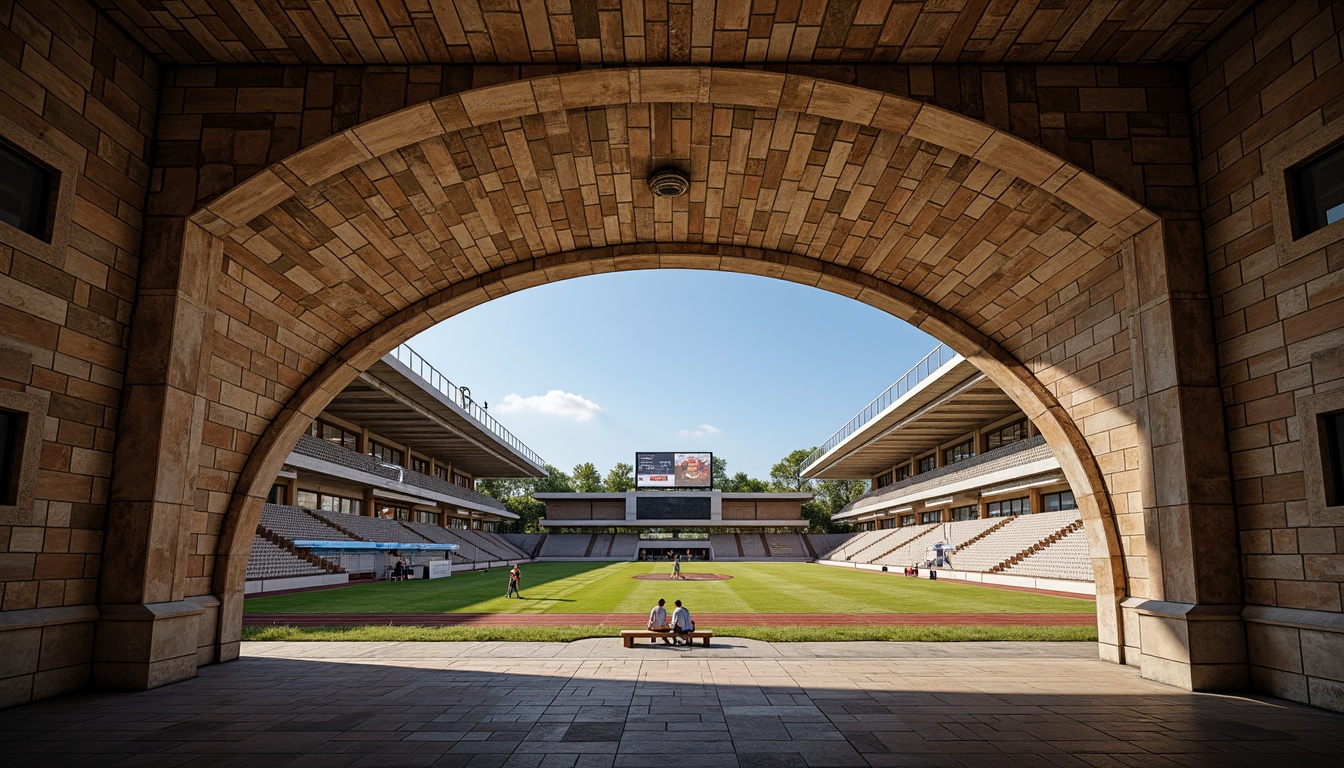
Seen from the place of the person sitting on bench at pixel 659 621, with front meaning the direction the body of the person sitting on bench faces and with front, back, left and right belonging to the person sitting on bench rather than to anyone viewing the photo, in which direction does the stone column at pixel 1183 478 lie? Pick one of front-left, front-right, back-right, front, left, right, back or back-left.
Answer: back-right

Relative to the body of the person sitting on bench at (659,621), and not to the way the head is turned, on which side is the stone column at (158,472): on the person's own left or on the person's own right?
on the person's own left

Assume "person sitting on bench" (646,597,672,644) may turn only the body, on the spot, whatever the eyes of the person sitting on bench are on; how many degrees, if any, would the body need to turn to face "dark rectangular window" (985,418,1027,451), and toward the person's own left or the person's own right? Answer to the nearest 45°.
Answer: approximately 45° to the person's own right

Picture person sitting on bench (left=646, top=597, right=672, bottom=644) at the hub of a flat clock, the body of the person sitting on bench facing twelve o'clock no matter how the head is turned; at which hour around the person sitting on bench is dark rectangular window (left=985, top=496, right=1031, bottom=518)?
The dark rectangular window is roughly at 1 o'clock from the person sitting on bench.

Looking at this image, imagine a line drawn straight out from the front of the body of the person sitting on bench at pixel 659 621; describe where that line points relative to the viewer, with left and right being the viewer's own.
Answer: facing away from the viewer

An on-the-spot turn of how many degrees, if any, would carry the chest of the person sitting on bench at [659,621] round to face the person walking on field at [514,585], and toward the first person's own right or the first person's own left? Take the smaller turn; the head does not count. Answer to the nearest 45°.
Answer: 0° — they already face them

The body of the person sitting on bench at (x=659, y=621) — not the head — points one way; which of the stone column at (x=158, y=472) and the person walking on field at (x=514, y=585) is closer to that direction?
the person walking on field

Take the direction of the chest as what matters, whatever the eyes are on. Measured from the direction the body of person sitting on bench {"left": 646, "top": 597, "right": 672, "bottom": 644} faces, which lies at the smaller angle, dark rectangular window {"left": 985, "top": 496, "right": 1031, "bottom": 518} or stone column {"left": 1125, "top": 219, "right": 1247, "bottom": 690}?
the dark rectangular window
